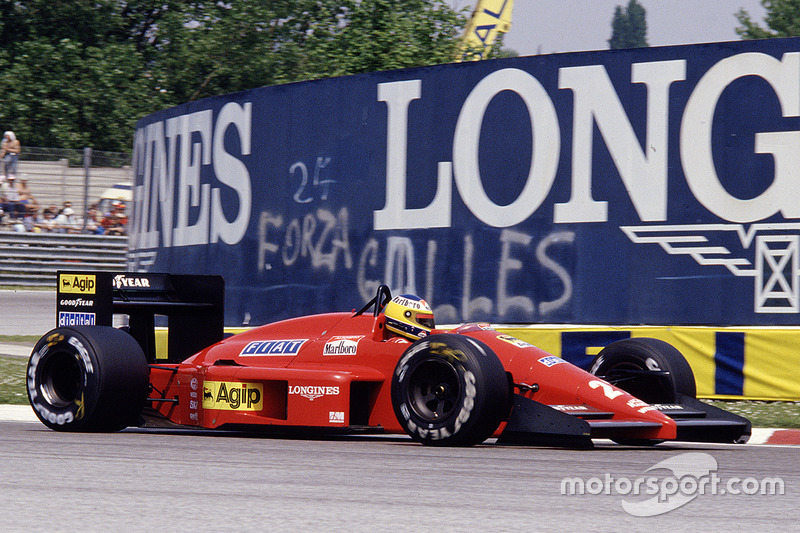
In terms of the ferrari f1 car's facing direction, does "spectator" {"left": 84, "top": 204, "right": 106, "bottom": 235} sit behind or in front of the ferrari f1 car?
behind

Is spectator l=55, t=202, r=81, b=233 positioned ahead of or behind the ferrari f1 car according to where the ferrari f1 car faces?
behind

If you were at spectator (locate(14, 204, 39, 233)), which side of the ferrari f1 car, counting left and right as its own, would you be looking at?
back

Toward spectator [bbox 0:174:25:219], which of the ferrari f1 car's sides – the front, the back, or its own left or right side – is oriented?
back

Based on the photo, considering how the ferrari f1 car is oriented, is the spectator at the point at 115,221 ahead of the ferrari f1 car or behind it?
behind

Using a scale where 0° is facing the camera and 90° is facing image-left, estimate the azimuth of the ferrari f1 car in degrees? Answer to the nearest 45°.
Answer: approximately 315°

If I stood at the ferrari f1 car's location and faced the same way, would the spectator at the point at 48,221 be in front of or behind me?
behind

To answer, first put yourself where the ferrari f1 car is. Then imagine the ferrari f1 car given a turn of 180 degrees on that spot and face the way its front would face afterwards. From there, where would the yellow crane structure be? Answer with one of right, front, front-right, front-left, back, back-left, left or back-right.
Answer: front-right

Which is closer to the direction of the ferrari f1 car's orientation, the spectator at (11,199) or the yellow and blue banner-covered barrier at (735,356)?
the yellow and blue banner-covered barrier

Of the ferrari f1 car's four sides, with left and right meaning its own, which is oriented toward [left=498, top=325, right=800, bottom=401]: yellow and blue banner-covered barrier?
left
